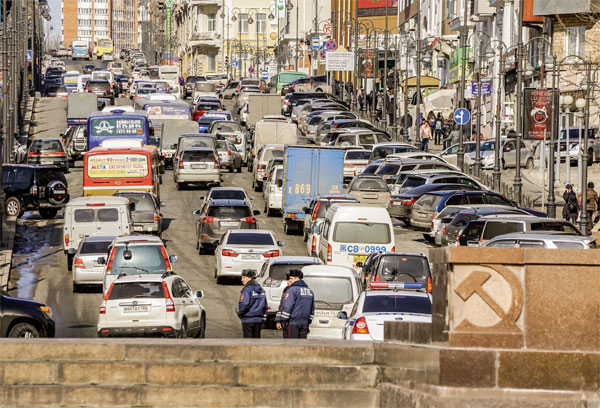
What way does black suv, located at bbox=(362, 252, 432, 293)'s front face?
away from the camera

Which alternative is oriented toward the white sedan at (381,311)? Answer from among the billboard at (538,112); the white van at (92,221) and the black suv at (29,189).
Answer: the billboard

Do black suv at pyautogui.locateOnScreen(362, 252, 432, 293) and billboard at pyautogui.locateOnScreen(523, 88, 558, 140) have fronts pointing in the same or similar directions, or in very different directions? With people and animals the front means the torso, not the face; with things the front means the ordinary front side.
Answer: very different directions

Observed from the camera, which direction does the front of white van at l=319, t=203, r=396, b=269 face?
facing away from the viewer

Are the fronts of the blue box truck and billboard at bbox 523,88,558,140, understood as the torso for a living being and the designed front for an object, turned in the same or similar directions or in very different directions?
very different directions

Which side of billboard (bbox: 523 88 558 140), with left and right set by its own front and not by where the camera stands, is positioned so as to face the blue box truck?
right

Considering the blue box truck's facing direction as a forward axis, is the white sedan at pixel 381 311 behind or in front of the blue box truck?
behind

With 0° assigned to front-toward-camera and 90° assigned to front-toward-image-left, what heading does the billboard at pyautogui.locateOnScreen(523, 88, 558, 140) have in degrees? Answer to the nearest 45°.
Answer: approximately 0°

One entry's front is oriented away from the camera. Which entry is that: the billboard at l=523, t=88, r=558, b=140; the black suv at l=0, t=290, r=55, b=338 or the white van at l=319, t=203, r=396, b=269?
the white van

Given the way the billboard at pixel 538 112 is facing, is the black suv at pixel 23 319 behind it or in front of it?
in front

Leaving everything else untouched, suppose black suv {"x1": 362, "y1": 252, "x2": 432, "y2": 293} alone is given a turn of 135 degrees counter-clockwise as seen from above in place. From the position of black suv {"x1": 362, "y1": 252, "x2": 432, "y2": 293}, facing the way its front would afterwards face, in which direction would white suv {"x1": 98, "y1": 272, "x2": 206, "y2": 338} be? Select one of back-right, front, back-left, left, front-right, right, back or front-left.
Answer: front

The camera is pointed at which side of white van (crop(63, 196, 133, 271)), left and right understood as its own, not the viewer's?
back

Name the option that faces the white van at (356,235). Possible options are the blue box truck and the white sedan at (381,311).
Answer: the white sedan

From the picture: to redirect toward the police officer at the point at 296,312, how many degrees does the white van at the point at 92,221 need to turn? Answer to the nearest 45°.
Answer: approximately 180°

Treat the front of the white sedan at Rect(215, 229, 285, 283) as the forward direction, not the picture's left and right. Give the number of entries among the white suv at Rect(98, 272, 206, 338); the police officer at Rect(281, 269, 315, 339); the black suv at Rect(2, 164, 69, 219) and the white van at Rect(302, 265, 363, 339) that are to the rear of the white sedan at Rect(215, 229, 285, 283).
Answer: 3

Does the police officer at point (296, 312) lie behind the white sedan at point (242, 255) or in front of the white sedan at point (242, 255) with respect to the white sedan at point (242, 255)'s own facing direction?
behind
